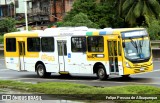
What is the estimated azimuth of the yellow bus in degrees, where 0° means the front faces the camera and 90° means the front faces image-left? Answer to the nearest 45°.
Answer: approximately 315°
